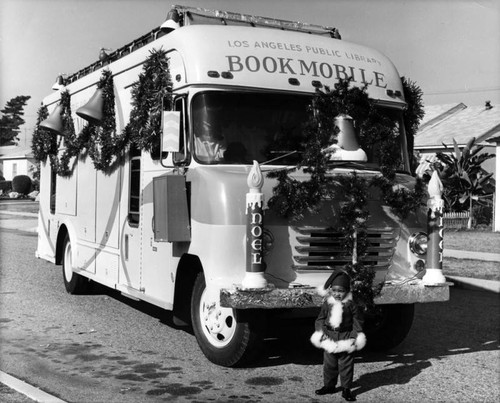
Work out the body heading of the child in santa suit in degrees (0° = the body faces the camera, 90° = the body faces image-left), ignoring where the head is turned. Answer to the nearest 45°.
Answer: approximately 0°

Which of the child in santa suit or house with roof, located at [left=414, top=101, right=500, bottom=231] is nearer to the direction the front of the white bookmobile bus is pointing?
the child in santa suit

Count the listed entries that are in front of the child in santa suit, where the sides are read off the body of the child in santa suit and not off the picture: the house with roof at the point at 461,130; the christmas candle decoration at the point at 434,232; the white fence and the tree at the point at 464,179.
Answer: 0

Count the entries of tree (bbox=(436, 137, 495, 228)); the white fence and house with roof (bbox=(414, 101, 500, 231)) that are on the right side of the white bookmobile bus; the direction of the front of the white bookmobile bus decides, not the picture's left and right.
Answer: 0

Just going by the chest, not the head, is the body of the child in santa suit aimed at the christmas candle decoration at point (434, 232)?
no

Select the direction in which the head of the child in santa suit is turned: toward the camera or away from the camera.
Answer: toward the camera

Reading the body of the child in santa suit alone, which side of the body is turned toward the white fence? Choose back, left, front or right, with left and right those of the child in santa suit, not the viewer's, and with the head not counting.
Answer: back

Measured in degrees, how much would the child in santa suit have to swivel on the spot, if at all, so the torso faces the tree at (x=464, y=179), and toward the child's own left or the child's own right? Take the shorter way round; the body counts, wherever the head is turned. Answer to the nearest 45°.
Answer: approximately 180°

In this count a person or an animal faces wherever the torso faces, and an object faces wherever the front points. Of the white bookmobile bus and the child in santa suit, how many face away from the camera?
0

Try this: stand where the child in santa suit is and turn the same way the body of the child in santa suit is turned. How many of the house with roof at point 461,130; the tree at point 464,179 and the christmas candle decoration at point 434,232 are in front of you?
0

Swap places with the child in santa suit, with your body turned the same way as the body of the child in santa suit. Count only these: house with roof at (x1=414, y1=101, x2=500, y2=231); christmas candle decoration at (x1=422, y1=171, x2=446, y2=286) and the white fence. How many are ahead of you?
0

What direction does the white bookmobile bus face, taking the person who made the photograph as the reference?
facing the viewer and to the right of the viewer
